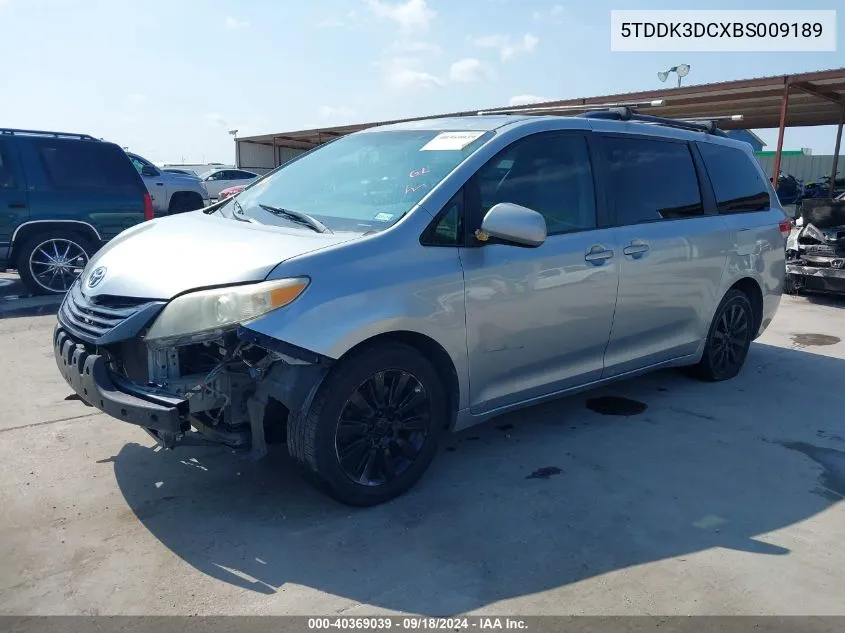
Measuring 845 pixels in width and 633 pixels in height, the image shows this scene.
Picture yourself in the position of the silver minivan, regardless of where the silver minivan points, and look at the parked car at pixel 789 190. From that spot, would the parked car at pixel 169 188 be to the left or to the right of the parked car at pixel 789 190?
left

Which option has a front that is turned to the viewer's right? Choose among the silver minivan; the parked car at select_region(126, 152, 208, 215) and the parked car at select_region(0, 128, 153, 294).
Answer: the parked car at select_region(126, 152, 208, 215)

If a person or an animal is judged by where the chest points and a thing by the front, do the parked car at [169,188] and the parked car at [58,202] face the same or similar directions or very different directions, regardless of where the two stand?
very different directions

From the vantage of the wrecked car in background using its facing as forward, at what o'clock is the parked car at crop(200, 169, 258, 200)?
The parked car is roughly at 4 o'clock from the wrecked car in background.

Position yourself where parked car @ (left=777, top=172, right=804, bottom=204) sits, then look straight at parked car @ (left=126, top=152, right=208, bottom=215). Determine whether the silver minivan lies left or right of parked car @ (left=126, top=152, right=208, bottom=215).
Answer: left

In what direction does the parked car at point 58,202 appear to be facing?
to the viewer's left
